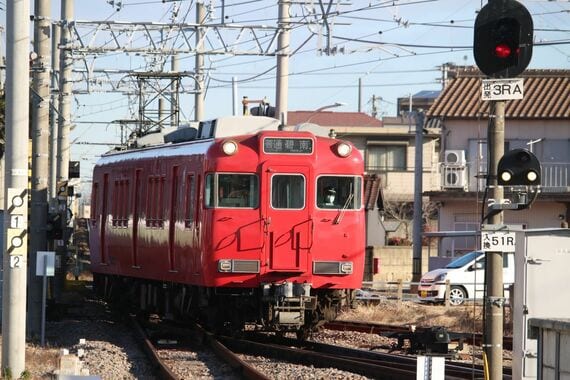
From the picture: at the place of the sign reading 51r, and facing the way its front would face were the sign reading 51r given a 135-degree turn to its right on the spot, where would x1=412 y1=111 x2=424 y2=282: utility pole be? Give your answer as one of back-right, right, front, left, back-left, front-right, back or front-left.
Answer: front-right

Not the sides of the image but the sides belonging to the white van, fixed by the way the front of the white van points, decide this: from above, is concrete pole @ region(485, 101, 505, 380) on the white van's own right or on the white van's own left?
on the white van's own left

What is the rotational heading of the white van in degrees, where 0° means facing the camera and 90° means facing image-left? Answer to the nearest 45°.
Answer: approximately 45°

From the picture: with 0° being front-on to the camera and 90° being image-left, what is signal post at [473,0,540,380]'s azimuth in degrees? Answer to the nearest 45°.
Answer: approximately 0°

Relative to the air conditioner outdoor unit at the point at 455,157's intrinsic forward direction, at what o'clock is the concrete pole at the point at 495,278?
The concrete pole is roughly at 12 o'clock from the air conditioner outdoor unit.

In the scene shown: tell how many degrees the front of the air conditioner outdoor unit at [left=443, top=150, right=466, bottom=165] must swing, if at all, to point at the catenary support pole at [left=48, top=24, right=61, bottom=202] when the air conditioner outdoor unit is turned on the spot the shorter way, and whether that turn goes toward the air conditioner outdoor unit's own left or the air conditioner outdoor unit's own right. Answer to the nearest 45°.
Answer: approximately 45° to the air conditioner outdoor unit's own right

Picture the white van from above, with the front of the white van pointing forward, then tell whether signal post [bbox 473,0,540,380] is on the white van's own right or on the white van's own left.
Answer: on the white van's own left

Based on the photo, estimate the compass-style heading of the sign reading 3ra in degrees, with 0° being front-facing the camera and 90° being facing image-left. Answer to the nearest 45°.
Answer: approximately 0°
